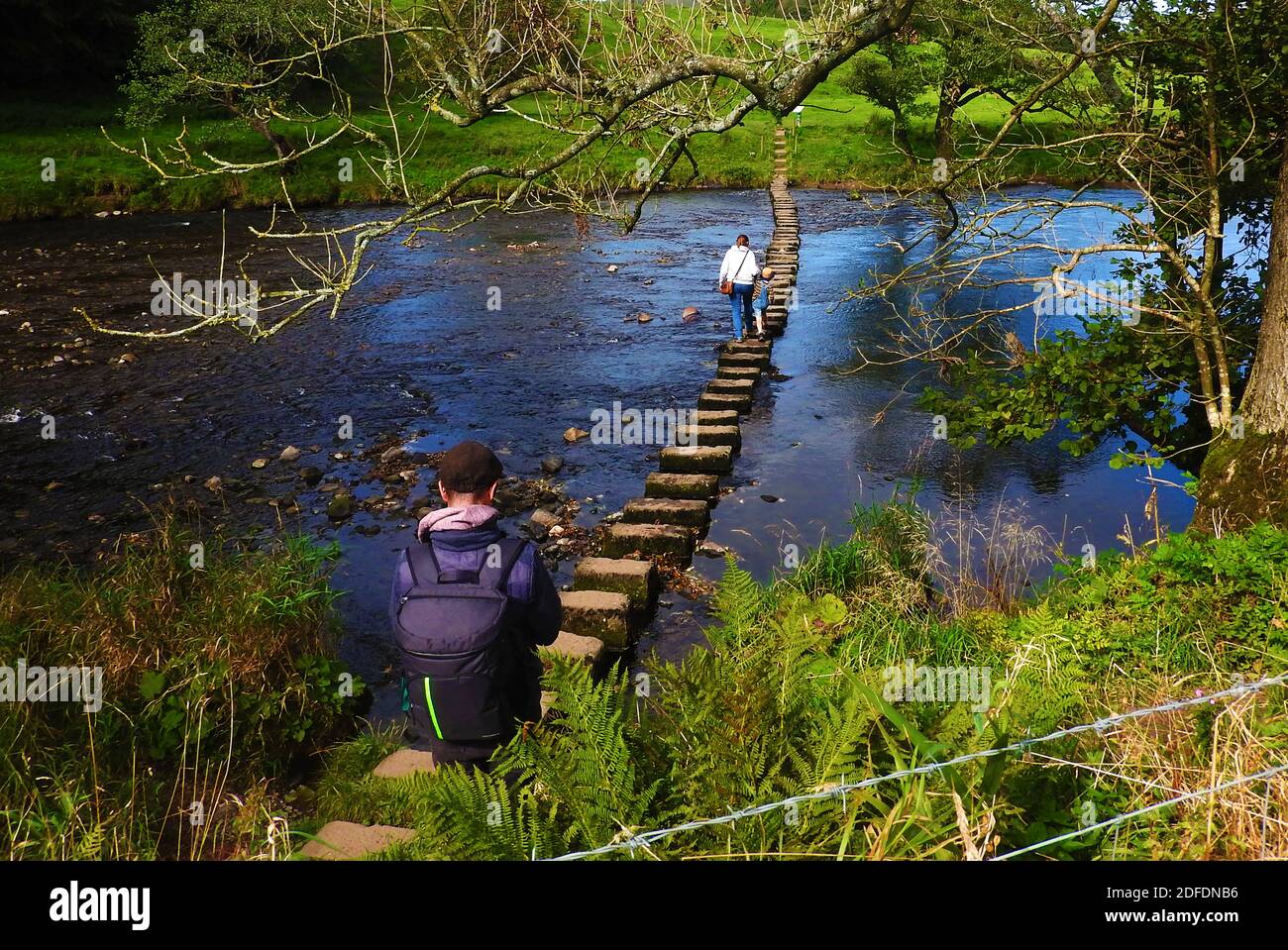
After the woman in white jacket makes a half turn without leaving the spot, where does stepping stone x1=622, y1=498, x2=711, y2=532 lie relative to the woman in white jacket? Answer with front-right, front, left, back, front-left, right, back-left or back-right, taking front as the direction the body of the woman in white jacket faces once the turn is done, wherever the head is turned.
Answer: front

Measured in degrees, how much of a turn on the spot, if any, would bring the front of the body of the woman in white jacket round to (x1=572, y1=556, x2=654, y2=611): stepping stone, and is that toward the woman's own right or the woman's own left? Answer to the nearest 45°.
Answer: approximately 180°

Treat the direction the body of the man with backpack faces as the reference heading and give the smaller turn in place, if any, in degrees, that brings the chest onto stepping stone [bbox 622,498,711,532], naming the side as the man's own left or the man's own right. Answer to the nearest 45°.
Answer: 0° — they already face it

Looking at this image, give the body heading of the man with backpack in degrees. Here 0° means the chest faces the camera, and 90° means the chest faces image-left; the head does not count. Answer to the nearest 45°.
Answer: approximately 180°

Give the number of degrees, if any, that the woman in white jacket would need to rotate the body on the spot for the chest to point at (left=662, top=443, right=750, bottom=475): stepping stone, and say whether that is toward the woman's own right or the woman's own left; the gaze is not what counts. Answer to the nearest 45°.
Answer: approximately 180°

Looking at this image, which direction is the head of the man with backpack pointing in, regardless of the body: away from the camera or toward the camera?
away from the camera

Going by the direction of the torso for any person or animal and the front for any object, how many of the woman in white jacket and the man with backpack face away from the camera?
2

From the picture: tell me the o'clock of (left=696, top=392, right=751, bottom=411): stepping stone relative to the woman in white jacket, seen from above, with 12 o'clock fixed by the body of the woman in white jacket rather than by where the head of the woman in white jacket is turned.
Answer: The stepping stone is roughly at 6 o'clock from the woman in white jacket.

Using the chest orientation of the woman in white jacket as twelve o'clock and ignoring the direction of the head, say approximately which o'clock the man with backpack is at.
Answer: The man with backpack is roughly at 6 o'clock from the woman in white jacket.

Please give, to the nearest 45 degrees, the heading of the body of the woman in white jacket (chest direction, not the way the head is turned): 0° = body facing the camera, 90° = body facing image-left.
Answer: approximately 180°

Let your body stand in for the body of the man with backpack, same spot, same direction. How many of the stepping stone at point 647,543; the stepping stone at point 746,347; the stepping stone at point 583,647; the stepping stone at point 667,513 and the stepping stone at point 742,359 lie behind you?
0

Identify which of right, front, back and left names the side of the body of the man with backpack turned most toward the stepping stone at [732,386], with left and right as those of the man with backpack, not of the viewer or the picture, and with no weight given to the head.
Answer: front

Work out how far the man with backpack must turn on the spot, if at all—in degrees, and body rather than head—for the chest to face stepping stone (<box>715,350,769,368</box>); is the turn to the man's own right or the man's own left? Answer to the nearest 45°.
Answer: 0° — they already face it

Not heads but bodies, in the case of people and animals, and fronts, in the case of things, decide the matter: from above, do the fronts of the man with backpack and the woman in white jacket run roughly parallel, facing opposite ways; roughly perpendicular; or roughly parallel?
roughly parallel

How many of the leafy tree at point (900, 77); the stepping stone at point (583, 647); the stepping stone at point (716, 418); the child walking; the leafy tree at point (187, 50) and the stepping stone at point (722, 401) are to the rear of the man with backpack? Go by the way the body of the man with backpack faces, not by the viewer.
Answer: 0
